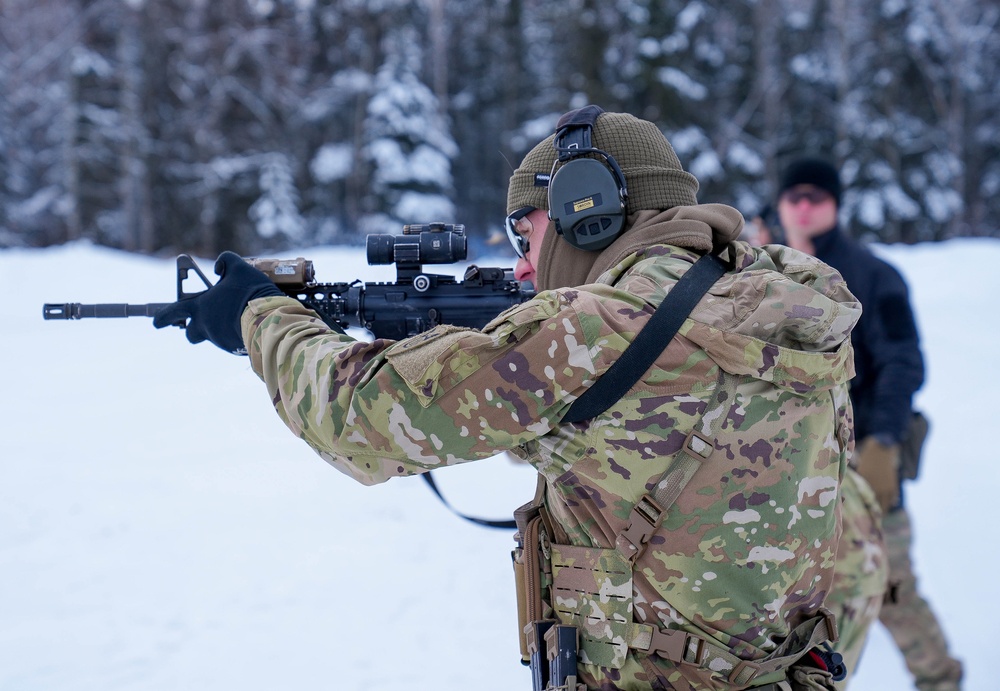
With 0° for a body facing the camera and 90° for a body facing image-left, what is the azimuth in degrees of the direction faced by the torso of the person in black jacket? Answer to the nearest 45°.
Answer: approximately 45°
